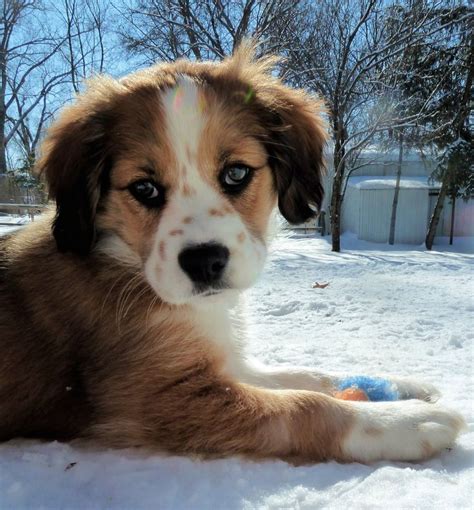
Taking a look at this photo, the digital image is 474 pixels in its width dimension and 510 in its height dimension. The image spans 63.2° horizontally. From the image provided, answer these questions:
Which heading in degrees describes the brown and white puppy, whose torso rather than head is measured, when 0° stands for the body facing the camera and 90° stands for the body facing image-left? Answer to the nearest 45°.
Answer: approximately 270°

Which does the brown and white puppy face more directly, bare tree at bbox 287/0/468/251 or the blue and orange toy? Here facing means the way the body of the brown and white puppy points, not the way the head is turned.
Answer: the blue and orange toy

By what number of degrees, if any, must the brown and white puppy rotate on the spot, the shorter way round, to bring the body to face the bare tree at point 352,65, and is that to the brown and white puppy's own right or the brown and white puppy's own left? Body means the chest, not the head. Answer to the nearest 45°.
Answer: approximately 90° to the brown and white puppy's own left

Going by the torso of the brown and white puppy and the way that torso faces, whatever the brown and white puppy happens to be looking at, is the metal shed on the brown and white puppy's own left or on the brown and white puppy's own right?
on the brown and white puppy's own left

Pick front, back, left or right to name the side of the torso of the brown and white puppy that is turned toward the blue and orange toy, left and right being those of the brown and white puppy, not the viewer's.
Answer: front
